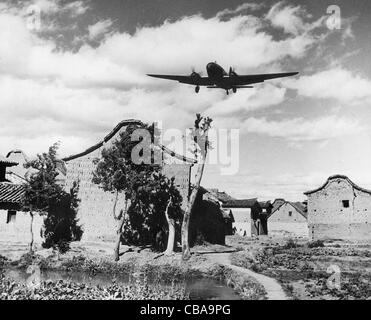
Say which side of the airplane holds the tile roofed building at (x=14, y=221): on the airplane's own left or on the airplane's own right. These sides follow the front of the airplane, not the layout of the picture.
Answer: on the airplane's own right

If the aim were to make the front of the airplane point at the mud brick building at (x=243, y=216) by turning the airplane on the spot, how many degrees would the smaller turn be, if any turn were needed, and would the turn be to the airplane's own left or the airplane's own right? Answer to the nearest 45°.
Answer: approximately 180°

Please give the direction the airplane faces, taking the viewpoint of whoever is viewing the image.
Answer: facing the viewer
